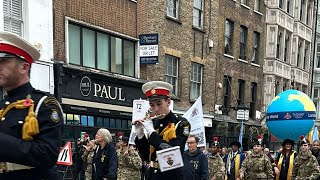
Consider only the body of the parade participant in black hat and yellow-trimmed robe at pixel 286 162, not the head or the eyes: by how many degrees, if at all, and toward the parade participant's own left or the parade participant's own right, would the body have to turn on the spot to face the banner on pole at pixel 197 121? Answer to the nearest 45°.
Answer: approximately 90° to the parade participant's own right

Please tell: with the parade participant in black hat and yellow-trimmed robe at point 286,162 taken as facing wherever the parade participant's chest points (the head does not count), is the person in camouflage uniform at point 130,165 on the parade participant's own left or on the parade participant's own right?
on the parade participant's own right

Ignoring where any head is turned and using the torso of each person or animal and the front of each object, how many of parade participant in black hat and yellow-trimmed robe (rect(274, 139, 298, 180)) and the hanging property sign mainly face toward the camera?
2

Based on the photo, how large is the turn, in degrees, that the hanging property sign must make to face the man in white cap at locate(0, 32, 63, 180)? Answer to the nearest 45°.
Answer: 0° — it already faces them

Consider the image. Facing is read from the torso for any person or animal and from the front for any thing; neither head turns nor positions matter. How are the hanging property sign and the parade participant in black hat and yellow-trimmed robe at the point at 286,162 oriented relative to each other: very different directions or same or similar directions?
same or similar directions

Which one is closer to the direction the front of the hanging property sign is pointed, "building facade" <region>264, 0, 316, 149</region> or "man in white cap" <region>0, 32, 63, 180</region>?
the man in white cap

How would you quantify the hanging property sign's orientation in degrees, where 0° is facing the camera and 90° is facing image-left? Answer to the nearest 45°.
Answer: approximately 0°

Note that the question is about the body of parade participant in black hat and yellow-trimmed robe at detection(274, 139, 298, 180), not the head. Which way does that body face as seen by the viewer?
toward the camera
